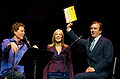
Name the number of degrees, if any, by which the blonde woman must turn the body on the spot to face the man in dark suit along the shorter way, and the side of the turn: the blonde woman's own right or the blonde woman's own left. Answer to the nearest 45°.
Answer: approximately 45° to the blonde woman's own left

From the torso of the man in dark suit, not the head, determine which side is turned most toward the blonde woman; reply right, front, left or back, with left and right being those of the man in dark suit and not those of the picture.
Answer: right

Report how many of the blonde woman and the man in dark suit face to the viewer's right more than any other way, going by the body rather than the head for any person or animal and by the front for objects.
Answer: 0

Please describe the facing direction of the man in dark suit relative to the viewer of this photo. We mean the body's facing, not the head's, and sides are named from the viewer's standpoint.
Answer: facing the viewer and to the left of the viewer

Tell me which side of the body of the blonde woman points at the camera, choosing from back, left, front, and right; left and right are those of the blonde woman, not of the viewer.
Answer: front

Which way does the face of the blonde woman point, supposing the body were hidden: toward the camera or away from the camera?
toward the camera
